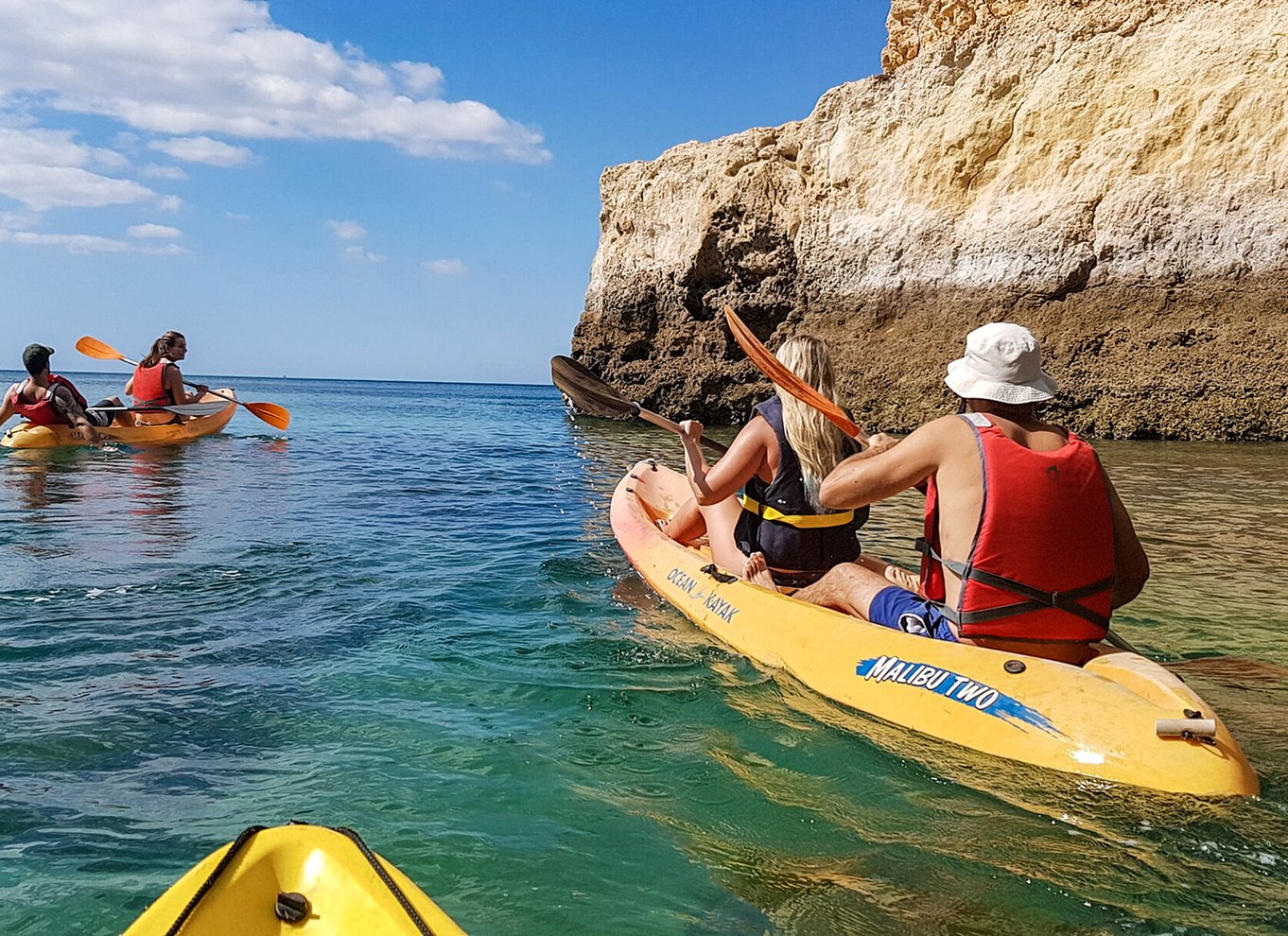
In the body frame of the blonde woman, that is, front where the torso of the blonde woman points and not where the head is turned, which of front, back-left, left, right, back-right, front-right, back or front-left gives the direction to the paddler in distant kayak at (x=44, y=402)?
front

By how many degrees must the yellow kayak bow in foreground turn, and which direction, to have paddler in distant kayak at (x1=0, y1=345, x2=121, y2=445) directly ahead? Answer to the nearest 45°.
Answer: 0° — it already faces them

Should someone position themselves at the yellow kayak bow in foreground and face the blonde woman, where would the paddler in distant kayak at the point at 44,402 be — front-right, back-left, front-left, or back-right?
front-left

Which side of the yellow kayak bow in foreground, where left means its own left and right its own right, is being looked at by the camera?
back

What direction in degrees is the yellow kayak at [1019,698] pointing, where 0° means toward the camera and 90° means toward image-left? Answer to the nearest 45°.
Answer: approximately 135°

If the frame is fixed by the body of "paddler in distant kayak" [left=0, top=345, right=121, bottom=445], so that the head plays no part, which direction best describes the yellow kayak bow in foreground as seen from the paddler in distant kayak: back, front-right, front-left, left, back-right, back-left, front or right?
back-right

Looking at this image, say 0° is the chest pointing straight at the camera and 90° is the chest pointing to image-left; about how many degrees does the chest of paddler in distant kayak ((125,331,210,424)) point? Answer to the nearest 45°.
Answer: approximately 225°

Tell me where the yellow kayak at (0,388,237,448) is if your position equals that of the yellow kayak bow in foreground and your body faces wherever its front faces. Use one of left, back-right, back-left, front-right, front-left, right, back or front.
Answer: front

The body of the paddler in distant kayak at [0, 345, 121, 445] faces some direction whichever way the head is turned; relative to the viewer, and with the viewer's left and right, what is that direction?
facing away from the viewer and to the right of the viewer

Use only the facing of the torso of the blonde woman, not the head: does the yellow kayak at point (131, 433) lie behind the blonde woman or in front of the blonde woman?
in front

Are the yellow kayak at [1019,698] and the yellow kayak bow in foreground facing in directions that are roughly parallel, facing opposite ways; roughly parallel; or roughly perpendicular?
roughly parallel

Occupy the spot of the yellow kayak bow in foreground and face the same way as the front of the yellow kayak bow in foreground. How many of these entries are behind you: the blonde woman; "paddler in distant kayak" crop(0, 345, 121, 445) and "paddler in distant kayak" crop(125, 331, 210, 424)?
0

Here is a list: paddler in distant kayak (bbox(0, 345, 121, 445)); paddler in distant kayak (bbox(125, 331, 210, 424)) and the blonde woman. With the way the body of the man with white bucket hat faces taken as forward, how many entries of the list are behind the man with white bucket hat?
0

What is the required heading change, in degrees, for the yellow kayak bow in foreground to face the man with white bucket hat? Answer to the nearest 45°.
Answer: approximately 90° to its right

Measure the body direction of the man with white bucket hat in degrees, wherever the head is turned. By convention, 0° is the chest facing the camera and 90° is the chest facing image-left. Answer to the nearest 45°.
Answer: approximately 135°

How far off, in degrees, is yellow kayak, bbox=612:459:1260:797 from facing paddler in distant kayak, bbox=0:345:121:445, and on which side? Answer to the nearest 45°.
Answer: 0° — it already faces them

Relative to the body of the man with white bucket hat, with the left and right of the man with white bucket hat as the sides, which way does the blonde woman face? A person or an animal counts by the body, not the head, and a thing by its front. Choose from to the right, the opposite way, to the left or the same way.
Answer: the same way

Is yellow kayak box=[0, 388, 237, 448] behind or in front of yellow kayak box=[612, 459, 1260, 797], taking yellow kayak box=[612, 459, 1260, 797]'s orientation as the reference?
in front

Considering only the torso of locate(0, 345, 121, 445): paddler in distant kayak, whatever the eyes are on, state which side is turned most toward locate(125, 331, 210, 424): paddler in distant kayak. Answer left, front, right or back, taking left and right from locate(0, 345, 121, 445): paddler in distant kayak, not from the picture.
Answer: front
